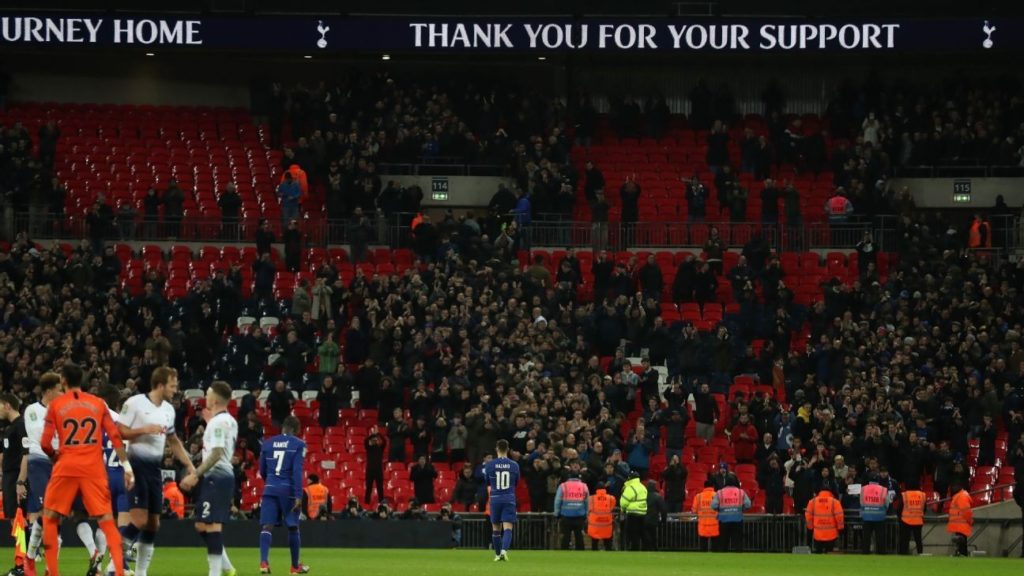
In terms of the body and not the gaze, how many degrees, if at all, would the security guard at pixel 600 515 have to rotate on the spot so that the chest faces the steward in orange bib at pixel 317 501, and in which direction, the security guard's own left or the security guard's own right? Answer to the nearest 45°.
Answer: approximately 90° to the security guard's own left

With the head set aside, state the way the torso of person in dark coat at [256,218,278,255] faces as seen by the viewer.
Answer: toward the camera

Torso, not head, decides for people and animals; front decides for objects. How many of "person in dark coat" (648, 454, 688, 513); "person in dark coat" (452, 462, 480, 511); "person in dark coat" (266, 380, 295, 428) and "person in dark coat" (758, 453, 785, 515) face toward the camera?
4

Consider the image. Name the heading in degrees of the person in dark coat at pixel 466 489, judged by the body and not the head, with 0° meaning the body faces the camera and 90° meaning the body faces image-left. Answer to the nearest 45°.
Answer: approximately 0°

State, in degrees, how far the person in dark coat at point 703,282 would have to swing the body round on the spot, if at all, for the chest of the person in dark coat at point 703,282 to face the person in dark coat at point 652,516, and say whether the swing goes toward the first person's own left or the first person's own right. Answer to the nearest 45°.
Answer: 0° — they already face them

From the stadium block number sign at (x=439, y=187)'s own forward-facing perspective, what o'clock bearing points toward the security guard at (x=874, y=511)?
The security guard is roughly at 11 o'clock from the stadium block number sign.

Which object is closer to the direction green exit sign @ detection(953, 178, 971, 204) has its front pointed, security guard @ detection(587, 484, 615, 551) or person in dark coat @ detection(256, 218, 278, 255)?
the security guard

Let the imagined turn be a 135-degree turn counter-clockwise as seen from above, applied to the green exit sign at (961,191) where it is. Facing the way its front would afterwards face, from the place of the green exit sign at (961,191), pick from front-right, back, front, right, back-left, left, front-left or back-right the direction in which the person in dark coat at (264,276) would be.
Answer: back

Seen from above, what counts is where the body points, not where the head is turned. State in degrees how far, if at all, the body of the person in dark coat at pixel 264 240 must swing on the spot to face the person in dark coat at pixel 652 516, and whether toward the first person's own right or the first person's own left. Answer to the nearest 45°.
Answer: approximately 45° to the first person's own left

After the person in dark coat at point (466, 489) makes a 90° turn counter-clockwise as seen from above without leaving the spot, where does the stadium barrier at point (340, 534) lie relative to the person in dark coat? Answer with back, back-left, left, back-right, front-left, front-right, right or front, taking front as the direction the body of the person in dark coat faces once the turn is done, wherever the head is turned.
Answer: back-right

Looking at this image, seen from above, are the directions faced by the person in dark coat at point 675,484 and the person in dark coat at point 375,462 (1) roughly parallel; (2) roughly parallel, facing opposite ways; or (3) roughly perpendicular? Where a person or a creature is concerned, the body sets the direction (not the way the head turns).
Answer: roughly parallel

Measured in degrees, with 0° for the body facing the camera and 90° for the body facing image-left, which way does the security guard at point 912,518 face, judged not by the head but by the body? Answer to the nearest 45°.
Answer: approximately 180°

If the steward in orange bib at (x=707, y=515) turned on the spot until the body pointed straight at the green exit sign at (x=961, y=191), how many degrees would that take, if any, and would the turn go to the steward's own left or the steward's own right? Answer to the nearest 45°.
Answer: approximately 45° to the steward's own right

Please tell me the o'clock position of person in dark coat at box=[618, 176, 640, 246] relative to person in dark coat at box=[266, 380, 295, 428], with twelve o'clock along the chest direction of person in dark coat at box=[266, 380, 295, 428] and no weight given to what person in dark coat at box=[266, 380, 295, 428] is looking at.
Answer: person in dark coat at box=[618, 176, 640, 246] is roughly at 8 o'clock from person in dark coat at box=[266, 380, 295, 428].

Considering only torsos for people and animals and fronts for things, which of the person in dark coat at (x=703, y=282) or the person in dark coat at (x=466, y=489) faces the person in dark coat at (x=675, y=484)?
the person in dark coat at (x=703, y=282)

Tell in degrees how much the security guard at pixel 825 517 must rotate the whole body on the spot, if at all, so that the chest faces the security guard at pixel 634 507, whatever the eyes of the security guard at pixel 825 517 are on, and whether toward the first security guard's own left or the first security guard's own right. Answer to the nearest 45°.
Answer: approximately 90° to the first security guard's own left
